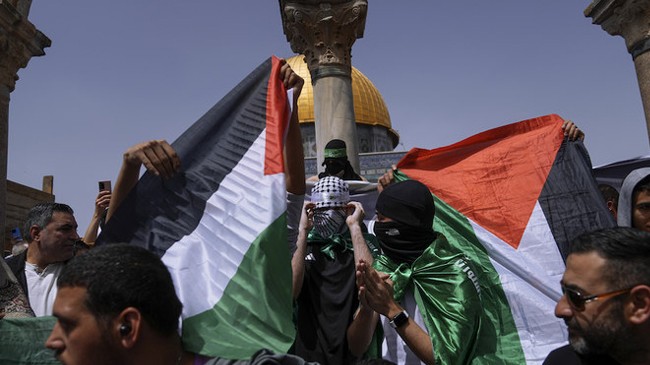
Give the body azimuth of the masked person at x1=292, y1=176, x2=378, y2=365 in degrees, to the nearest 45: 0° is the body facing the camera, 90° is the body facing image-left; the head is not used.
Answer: approximately 0°

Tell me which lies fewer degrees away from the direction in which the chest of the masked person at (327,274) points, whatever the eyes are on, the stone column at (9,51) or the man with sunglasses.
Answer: the man with sunglasses

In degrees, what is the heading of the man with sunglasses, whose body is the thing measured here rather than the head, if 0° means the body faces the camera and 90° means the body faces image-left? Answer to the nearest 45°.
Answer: approximately 90°

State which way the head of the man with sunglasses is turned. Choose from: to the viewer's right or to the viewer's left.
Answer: to the viewer's left

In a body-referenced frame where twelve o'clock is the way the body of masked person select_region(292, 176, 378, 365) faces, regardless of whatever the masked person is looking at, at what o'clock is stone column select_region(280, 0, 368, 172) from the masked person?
The stone column is roughly at 6 o'clock from the masked person.

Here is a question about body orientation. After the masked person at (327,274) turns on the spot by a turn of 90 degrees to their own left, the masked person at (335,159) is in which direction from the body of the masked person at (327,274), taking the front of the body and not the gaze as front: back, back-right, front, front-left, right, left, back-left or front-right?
left

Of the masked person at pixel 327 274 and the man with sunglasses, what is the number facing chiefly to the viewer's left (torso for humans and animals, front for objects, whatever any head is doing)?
1

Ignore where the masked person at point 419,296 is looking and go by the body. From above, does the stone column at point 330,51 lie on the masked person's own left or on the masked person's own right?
on the masked person's own right
